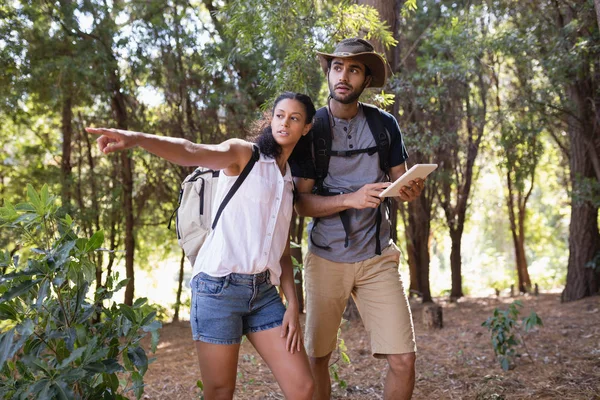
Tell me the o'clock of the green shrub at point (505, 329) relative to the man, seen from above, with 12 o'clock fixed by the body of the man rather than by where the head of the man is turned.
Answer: The green shrub is roughly at 7 o'clock from the man.

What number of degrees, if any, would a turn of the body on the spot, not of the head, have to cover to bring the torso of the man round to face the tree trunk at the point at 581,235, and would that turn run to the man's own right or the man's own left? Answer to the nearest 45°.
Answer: approximately 135° to the man's own left

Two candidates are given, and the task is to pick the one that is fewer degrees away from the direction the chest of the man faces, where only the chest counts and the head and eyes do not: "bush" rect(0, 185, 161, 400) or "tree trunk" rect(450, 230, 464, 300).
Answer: the bush

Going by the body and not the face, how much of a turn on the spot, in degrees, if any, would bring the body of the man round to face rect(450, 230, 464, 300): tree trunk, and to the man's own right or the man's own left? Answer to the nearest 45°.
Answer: approximately 180°

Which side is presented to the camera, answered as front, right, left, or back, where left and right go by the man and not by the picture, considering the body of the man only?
front

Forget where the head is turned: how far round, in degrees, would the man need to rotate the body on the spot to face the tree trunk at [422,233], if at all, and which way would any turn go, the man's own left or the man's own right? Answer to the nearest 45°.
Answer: approximately 180°

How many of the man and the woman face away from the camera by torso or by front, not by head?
0

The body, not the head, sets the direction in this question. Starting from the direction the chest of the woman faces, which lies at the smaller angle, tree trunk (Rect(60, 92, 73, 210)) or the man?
the man

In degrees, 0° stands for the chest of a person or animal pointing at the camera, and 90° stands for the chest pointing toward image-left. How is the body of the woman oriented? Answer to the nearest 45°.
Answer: approximately 315°

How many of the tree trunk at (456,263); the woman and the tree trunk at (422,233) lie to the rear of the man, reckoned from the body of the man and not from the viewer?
2

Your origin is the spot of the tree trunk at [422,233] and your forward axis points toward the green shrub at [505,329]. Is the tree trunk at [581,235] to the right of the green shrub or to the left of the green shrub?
left

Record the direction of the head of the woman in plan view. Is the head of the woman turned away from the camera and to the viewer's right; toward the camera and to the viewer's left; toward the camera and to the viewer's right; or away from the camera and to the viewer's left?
toward the camera and to the viewer's left
